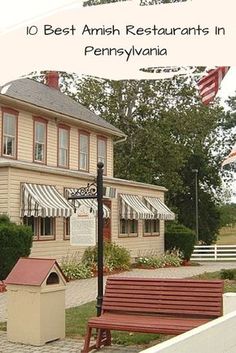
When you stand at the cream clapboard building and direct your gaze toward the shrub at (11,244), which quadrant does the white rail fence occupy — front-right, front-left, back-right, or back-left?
back-left

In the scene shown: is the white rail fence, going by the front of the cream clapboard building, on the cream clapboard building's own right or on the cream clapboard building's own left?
on the cream clapboard building's own left

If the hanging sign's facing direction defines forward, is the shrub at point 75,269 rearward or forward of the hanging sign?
rearward

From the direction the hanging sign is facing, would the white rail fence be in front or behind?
behind

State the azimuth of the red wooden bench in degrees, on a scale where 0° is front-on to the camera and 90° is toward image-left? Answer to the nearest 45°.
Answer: approximately 45°

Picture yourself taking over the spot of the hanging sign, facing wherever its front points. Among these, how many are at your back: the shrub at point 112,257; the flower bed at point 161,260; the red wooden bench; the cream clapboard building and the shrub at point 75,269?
4

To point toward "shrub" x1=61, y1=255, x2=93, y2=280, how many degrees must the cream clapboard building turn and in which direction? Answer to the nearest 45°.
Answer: approximately 45° to its right

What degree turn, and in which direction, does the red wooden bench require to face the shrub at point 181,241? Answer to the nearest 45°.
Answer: approximately 135° to its right

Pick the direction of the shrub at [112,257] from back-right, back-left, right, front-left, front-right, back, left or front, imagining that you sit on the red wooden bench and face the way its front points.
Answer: back-right

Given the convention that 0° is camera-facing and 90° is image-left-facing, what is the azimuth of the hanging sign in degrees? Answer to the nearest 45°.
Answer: approximately 0°
